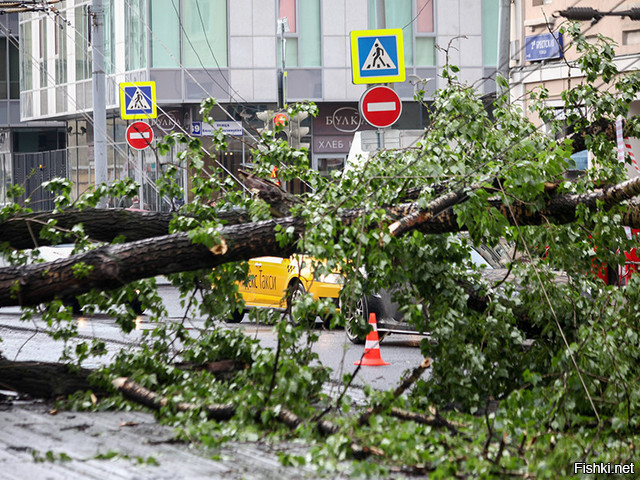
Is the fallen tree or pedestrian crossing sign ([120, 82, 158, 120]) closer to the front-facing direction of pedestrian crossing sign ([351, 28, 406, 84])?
the fallen tree

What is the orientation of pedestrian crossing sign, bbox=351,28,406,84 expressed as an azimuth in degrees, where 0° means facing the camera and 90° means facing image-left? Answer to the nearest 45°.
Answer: approximately 0°

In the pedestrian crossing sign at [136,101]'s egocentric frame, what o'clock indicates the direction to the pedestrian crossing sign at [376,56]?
the pedestrian crossing sign at [376,56] is roughly at 11 o'clock from the pedestrian crossing sign at [136,101].

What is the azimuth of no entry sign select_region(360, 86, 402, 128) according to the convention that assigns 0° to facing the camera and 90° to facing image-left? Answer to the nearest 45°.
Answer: approximately 0°

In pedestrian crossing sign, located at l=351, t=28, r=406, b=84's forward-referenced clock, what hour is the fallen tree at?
The fallen tree is roughly at 12 o'clock from the pedestrian crossing sign.

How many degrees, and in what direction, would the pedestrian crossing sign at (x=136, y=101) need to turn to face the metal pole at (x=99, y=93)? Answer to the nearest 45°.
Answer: approximately 90° to its right
